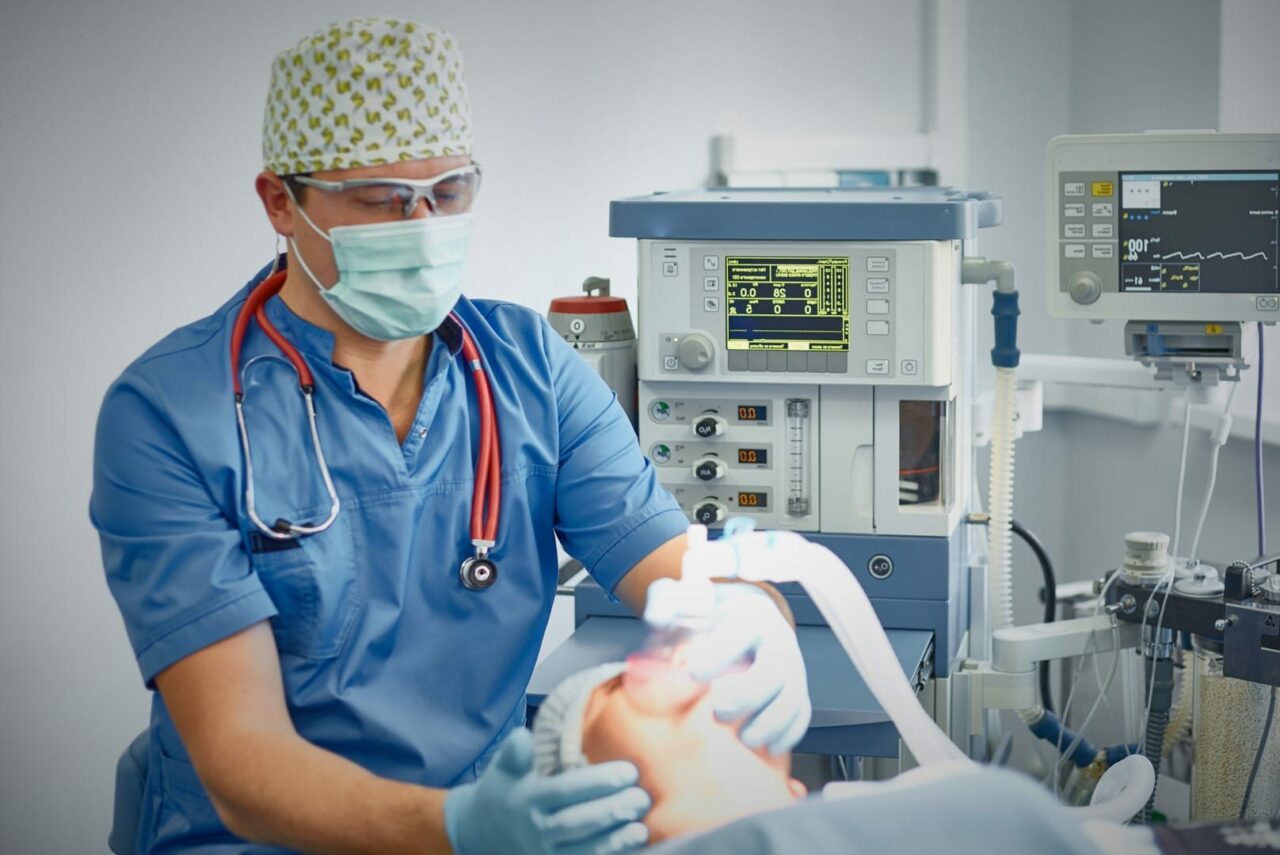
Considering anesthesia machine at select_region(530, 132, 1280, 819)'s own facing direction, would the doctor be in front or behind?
in front

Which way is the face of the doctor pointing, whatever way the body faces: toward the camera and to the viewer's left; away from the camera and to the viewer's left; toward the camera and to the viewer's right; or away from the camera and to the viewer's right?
toward the camera and to the viewer's right

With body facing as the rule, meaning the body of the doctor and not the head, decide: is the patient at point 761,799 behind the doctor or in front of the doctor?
in front

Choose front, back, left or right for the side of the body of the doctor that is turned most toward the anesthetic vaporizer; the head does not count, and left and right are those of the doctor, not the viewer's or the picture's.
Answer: left

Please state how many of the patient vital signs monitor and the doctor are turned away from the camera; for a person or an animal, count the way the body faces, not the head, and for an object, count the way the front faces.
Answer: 0

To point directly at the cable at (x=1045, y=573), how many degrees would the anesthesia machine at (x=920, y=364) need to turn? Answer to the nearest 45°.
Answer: approximately 135° to its left

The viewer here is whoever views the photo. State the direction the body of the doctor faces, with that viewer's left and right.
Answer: facing the viewer and to the right of the viewer

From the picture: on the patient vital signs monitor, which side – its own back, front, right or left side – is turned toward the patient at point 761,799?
front

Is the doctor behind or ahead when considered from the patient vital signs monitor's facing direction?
ahead

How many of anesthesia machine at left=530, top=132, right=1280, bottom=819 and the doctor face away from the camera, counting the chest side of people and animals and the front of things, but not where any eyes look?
0

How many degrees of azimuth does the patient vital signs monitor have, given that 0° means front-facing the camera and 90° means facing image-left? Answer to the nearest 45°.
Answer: approximately 0°

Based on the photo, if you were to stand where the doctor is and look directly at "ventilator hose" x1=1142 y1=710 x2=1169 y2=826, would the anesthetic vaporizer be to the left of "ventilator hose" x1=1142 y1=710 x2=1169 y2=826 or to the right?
left

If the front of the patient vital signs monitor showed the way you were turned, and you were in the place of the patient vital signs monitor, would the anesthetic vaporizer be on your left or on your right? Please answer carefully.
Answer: on your right
